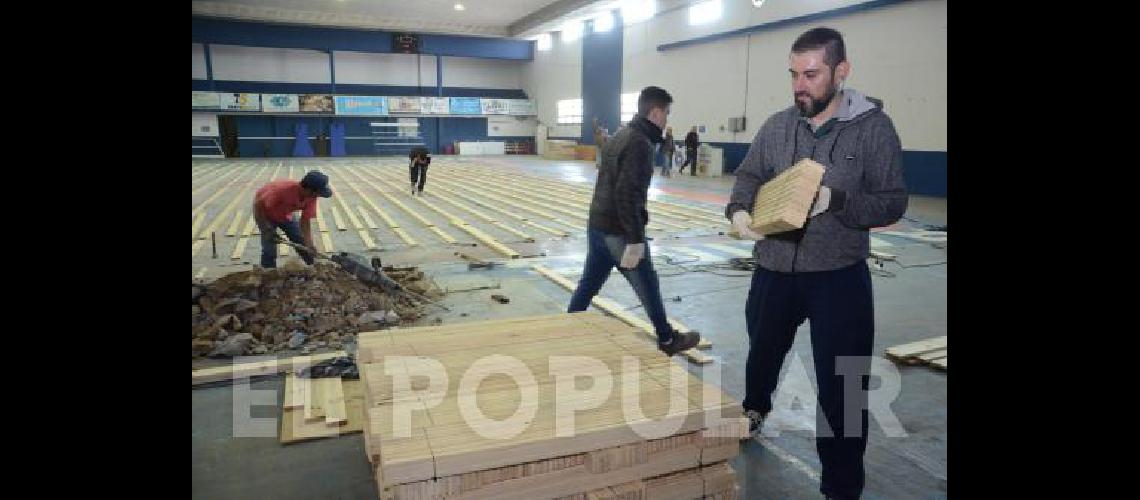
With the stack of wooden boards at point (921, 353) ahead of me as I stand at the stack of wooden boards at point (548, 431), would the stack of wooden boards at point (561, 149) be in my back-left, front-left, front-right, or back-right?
front-left

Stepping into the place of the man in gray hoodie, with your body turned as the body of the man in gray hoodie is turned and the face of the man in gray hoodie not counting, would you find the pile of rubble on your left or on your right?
on your right

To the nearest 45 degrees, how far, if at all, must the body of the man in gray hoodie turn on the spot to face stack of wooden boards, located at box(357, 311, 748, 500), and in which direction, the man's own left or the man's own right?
0° — they already face it

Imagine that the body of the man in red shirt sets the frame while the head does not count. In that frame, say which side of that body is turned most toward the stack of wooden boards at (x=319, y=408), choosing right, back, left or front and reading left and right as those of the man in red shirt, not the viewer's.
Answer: right

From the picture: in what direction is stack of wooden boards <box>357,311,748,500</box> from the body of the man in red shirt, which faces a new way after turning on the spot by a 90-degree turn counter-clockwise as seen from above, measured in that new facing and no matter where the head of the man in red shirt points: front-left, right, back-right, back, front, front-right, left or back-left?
back

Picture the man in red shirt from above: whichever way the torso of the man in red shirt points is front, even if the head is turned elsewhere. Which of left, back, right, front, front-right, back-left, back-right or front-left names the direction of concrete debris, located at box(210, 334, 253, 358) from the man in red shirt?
right

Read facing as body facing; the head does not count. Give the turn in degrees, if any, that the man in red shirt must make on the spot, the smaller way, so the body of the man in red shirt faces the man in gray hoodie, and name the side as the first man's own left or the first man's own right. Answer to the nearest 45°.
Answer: approximately 90° to the first man's own right

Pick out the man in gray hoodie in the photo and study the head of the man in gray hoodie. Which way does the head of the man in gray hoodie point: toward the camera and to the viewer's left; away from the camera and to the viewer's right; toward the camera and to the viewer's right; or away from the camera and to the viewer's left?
toward the camera and to the viewer's left

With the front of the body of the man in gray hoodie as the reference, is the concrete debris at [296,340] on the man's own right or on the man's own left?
on the man's own right

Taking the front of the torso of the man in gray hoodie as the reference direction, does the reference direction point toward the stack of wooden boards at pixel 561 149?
no

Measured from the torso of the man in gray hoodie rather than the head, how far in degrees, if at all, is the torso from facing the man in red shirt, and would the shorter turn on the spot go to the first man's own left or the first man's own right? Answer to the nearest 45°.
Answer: approximately 90° to the first man's own right

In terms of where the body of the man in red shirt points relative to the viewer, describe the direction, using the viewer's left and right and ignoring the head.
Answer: facing to the right of the viewer

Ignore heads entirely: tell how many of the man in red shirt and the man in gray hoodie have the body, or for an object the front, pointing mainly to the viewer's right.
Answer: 1

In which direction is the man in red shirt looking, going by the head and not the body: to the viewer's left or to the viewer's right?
to the viewer's right

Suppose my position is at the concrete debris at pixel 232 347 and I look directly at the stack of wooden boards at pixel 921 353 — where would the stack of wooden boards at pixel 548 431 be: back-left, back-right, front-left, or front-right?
front-right

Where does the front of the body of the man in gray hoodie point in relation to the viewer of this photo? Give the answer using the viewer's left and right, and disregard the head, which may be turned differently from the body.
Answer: facing the viewer and to the left of the viewer
